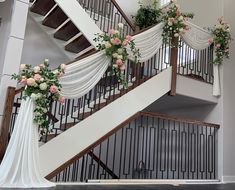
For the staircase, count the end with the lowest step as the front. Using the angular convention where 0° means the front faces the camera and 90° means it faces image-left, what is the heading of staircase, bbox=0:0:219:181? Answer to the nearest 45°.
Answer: approximately 90°
